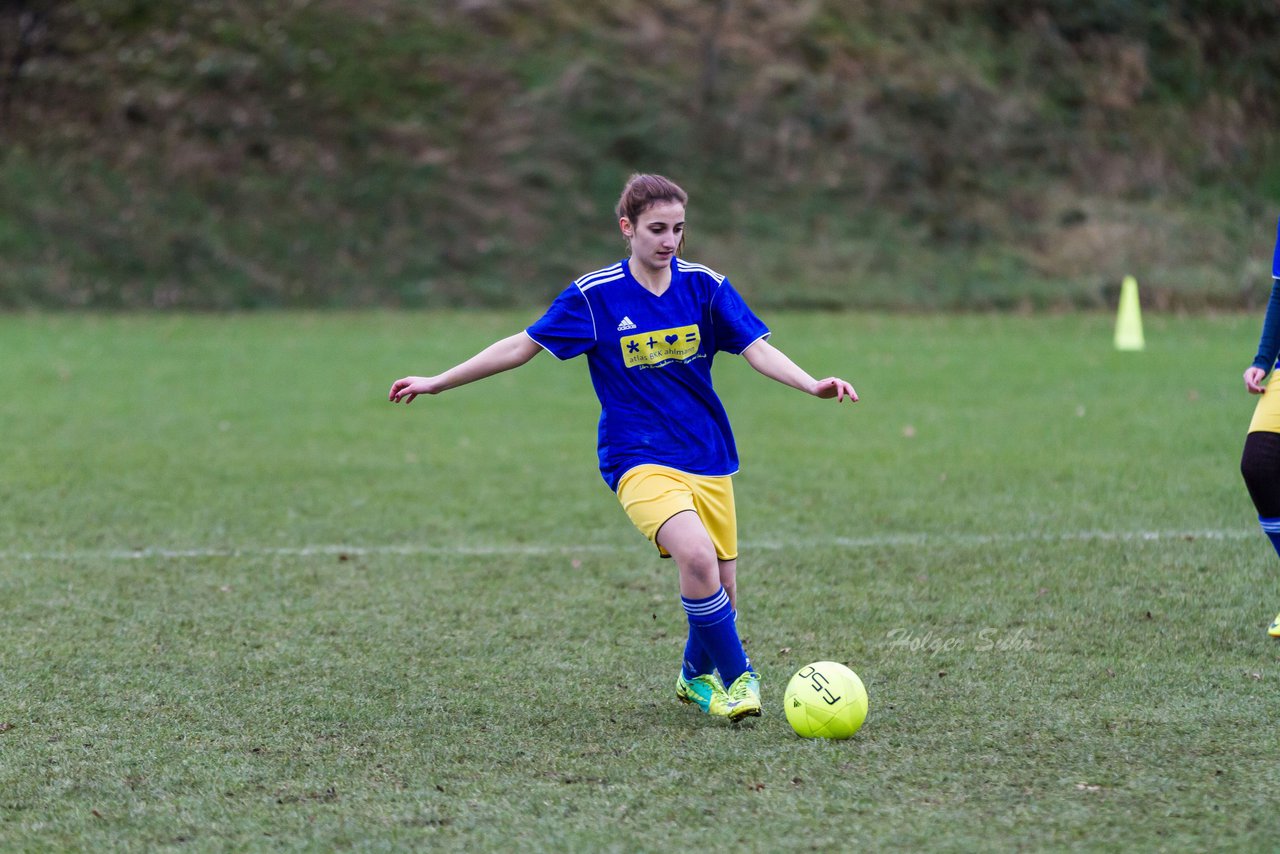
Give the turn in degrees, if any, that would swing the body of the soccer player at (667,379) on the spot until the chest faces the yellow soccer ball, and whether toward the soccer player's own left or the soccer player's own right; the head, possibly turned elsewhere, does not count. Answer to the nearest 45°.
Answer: approximately 45° to the soccer player's own left

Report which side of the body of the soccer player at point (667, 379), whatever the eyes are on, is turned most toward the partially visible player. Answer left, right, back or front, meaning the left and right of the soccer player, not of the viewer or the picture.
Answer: left

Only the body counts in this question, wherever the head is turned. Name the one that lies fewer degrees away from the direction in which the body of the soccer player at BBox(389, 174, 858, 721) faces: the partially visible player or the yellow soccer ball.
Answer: the yellow soccer ball
